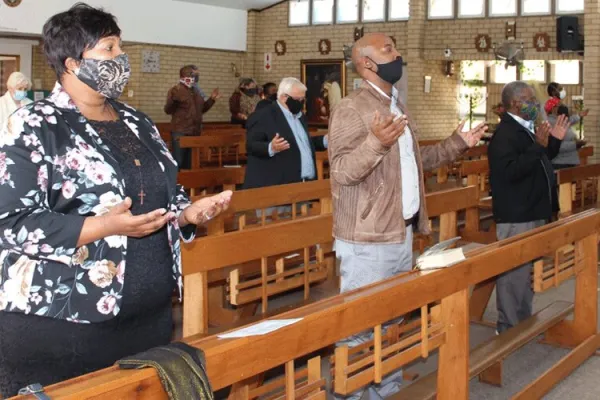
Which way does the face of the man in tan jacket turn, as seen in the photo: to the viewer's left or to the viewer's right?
to the viewer's right

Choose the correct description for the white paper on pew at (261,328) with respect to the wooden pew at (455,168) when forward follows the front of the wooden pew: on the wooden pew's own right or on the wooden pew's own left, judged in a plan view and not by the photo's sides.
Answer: on the wooden pew's own right

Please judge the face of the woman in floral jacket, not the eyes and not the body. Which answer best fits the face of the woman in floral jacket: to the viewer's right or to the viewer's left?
to the viewer's right

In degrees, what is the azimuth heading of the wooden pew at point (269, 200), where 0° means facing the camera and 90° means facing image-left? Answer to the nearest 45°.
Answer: approximately 315°
